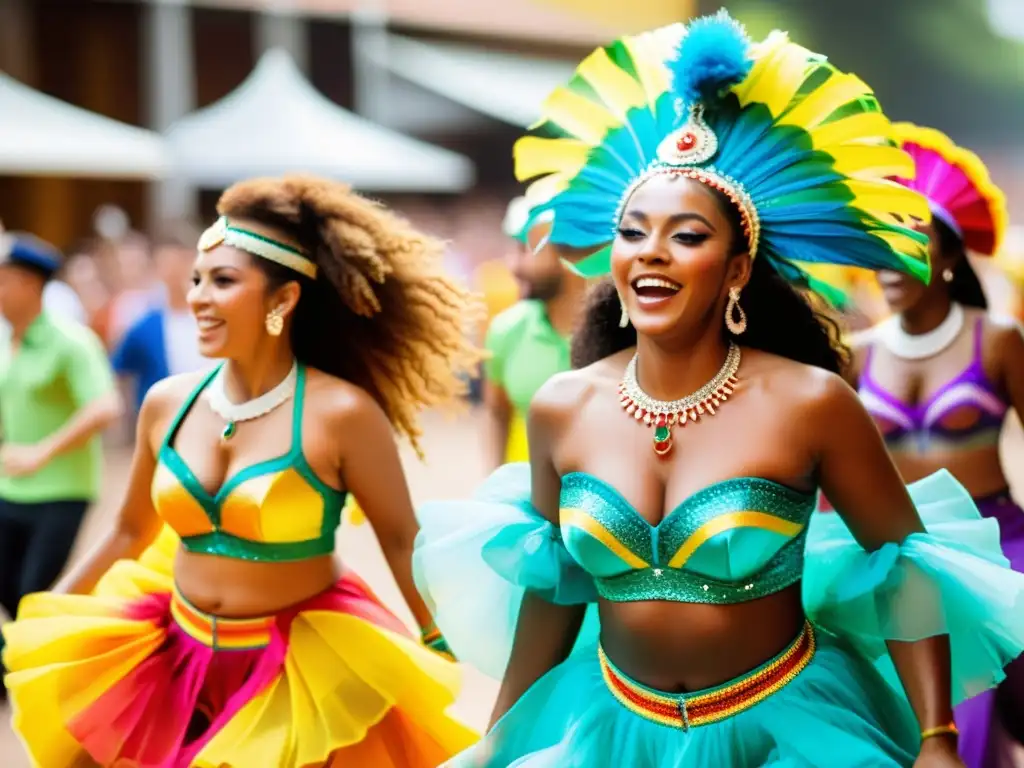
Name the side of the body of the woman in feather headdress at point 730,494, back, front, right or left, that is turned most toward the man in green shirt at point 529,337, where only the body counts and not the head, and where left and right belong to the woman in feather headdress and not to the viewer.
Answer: back

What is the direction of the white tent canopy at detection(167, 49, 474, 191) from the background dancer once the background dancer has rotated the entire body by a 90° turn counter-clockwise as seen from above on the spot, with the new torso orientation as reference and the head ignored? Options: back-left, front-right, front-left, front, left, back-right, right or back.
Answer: back

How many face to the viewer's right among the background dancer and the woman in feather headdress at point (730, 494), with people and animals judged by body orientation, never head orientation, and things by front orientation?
0

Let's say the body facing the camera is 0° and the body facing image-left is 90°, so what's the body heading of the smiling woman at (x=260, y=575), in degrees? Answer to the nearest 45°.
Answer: approximately 45°

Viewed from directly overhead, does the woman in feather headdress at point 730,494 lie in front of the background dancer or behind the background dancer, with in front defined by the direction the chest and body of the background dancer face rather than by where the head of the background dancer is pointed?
in front

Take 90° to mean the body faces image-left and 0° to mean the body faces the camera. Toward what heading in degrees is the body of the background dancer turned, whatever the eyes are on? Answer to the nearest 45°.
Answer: approximately 45°

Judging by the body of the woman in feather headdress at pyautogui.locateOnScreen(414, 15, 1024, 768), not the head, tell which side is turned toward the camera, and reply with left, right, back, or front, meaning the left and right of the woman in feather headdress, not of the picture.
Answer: front

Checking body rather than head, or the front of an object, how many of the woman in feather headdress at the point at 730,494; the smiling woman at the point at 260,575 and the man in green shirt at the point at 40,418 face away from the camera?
0

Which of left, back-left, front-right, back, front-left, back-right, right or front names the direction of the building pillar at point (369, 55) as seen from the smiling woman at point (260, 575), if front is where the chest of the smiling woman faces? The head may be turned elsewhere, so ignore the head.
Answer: back-right

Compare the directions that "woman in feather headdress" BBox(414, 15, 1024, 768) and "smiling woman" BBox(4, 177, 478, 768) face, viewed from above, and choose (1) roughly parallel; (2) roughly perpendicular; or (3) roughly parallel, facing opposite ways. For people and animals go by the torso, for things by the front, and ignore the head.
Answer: roughly parallel

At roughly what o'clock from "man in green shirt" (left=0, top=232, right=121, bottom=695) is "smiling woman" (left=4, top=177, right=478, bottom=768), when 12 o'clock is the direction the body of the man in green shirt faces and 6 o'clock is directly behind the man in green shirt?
The smiling woman is roughly at 10 o'clock from the man in green shirt.

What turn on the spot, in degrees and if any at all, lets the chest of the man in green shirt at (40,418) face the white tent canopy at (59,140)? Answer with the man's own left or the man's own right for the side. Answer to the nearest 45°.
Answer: approximately 135° to the man's own right

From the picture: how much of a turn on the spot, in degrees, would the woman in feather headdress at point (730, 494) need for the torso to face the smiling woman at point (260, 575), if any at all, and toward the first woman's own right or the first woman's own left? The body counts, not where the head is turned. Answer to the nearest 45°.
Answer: approximately 90° to the first woman's own right

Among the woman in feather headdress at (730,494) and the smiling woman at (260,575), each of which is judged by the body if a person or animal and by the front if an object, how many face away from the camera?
0

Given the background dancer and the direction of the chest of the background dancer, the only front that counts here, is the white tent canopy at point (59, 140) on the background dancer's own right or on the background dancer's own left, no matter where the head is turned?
on the background dancer's own right

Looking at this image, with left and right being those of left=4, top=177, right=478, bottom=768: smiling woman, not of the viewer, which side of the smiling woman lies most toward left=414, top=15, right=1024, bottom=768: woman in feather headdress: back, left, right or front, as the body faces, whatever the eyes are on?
left

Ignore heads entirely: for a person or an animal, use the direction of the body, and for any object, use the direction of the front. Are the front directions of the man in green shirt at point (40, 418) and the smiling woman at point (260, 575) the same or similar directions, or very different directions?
same or similar directions

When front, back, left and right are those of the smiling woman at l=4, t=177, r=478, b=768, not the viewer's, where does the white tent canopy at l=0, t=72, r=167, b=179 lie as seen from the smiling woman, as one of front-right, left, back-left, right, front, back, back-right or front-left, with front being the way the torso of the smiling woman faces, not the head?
back-right

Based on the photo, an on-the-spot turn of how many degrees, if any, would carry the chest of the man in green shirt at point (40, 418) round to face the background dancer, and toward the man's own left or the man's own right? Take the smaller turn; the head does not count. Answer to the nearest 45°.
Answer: approximately 90° to the man's own left

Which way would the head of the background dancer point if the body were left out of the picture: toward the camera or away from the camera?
toward the camera
